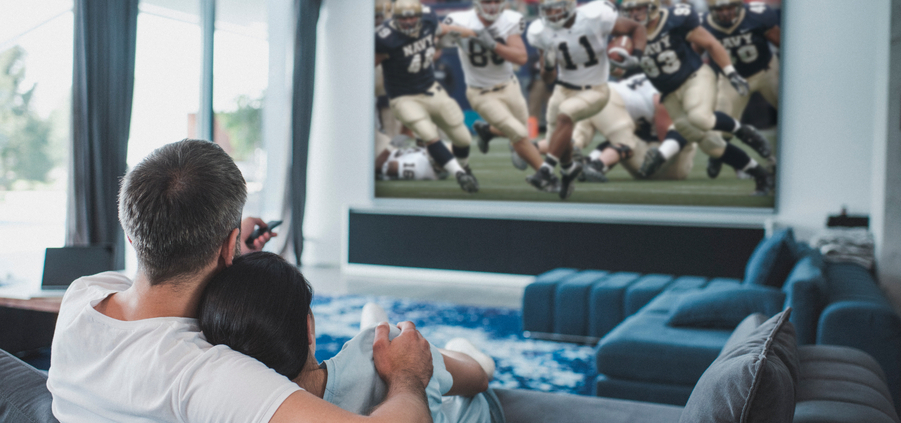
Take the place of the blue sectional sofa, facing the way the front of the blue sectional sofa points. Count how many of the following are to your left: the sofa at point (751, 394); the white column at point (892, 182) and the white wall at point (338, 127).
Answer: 1

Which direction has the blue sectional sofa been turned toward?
to the viewer's left

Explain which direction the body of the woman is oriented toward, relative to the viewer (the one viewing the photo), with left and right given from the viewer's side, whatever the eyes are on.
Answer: facing away from the viewer and to the right of the viewer

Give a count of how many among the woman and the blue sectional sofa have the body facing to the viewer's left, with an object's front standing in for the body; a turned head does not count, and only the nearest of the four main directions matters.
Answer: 1

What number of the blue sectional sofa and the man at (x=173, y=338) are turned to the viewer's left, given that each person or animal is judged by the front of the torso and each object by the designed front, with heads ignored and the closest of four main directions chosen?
1

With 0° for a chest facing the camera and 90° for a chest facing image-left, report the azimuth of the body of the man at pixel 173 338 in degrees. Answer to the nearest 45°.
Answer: approximately 225°

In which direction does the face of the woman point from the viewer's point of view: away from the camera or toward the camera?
away from the camera

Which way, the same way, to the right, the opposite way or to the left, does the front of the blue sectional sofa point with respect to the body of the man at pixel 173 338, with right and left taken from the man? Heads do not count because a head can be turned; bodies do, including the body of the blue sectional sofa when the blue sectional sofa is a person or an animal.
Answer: to the left

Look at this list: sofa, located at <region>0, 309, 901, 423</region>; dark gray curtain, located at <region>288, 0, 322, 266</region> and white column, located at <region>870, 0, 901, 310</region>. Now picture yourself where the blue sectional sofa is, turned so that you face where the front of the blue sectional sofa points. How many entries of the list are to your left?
1

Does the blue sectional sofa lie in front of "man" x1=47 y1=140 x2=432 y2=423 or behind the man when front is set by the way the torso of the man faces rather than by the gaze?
in front
